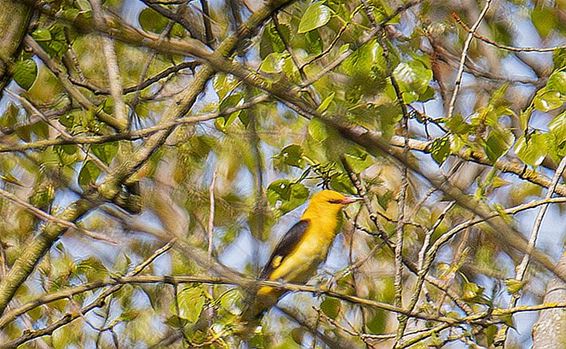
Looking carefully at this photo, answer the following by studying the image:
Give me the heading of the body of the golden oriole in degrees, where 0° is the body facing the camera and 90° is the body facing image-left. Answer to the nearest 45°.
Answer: approximately 270°
